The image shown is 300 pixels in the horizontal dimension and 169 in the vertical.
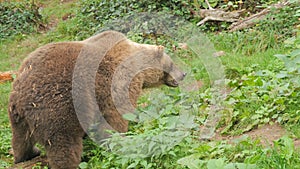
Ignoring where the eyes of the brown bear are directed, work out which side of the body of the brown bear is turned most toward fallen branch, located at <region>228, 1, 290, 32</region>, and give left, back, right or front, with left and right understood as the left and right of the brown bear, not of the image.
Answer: front

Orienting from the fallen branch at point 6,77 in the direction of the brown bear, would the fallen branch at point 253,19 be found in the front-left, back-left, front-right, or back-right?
front-left

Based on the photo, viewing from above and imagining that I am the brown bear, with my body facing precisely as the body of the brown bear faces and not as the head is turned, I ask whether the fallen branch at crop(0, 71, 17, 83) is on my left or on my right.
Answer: on my left

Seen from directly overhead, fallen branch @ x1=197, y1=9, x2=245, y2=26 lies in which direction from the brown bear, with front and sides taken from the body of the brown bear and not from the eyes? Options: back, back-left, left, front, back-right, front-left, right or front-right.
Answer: front

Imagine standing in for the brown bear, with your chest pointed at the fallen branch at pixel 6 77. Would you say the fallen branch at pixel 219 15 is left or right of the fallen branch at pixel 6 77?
right

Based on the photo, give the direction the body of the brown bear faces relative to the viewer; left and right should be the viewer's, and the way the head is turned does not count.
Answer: facing away from the viewer and to the right of the viewer
